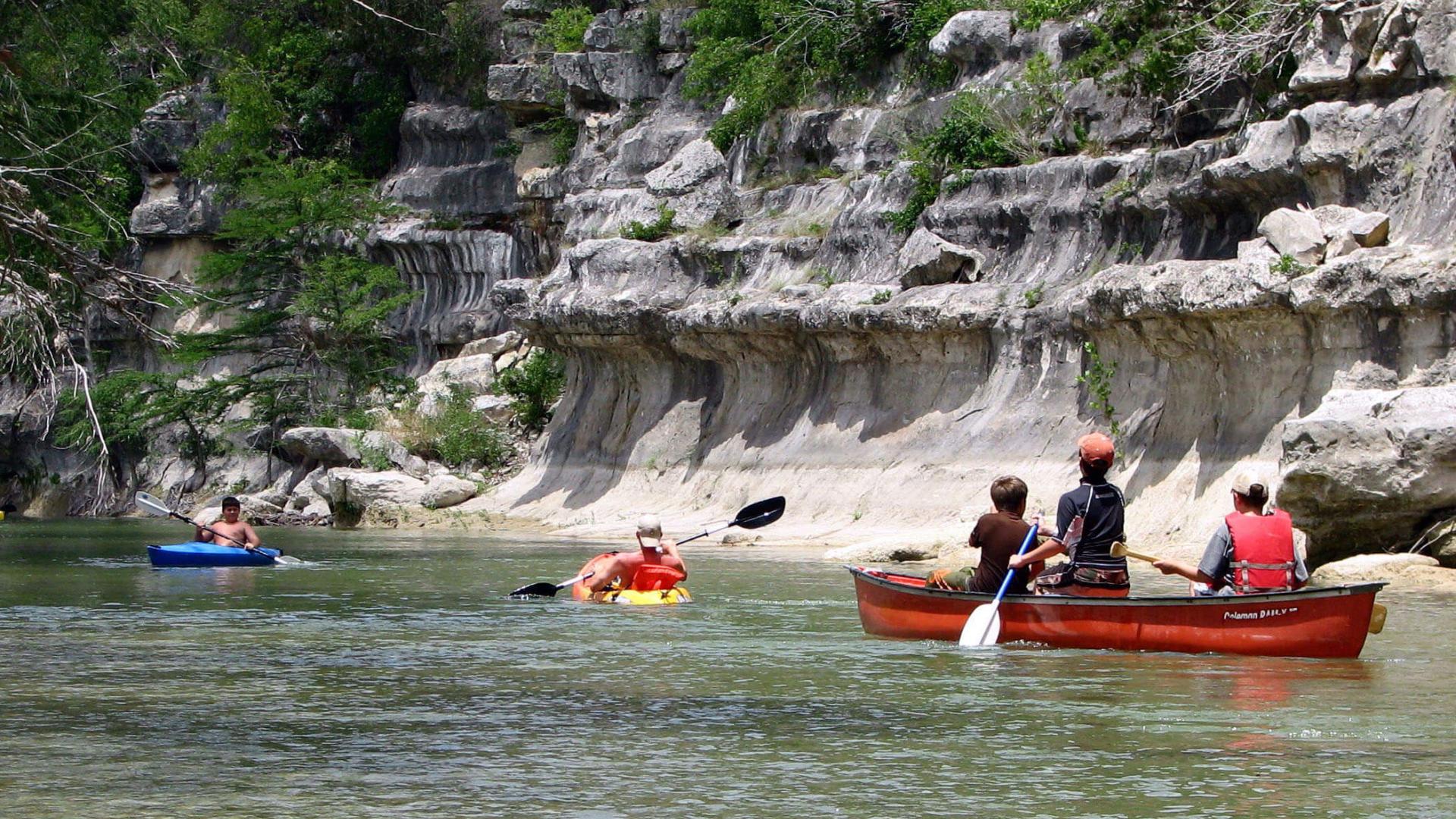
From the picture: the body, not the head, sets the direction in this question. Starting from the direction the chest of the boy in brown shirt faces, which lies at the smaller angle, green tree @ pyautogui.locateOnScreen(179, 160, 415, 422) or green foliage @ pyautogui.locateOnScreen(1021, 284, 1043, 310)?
the green tree

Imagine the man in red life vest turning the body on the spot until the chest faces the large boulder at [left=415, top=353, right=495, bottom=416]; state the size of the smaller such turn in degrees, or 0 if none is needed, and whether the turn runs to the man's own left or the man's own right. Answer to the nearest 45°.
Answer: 0° — they already face it

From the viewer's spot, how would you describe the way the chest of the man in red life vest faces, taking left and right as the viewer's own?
facing away from the viewer and to the left of the viewer

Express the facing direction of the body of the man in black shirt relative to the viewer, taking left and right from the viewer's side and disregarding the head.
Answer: facing away from the viewer and to the left of the viewer

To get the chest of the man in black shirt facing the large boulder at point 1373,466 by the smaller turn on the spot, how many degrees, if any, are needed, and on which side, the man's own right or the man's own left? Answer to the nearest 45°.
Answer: approximately 90° to the man's own right

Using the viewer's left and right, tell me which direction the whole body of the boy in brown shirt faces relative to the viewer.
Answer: facing away from the viewer and to the left of the viewer

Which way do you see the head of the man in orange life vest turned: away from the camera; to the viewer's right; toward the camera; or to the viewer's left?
away from the camera

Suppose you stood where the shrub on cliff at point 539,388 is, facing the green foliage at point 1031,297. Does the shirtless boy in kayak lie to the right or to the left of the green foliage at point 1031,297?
right

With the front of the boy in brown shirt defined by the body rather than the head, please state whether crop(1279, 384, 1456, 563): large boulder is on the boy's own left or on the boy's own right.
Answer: on the boy's own right
